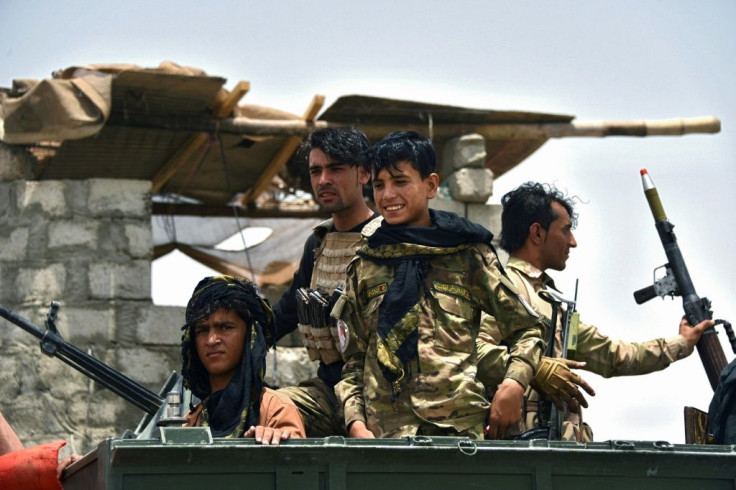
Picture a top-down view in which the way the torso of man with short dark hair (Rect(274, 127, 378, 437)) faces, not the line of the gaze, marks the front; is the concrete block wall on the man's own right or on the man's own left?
on the man's own right

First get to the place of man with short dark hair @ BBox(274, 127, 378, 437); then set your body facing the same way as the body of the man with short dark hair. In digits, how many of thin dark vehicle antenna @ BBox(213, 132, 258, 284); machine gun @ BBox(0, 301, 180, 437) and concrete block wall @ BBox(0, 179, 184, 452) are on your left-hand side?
0

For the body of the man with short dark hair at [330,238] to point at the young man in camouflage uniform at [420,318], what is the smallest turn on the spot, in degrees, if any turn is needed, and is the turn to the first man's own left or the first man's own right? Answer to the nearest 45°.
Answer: approximately 90° to the first man's own left

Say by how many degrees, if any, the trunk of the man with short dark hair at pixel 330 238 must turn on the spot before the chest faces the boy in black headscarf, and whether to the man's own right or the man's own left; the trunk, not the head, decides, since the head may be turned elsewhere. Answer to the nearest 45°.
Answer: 0° — they already face them

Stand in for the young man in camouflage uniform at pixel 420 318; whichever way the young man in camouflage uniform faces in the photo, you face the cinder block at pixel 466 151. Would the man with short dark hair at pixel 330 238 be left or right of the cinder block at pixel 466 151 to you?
left

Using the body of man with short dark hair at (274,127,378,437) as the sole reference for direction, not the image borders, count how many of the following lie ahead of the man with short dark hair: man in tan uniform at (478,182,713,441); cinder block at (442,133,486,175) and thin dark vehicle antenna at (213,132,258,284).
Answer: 0

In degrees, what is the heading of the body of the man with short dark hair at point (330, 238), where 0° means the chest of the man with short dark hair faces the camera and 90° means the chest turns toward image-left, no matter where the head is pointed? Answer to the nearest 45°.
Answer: approximately 45°

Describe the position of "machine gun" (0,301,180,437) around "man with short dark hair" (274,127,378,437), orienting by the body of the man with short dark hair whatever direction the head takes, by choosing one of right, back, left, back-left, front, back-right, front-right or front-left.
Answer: right

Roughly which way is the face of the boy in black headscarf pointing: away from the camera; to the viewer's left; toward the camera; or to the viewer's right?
toward the camera

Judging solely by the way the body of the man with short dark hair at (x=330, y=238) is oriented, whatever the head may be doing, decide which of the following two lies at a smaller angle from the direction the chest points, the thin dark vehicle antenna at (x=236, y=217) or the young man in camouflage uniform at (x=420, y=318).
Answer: the young man in camouflage uniform
